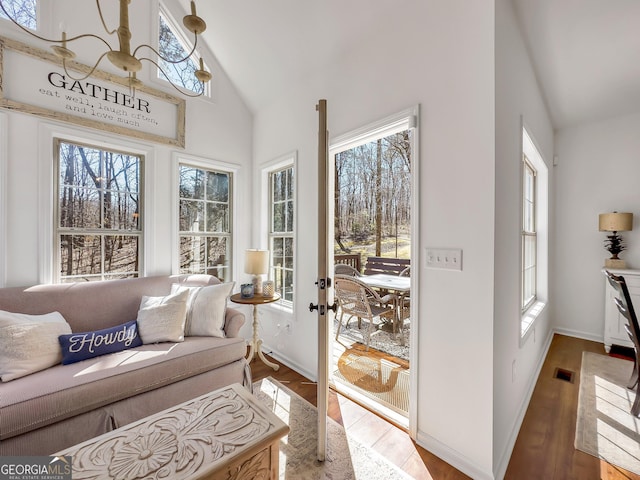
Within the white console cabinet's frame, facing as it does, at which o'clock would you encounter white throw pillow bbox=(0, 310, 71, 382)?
The white throw pillow is roughly at 1 o'clock from the white console cabinet.

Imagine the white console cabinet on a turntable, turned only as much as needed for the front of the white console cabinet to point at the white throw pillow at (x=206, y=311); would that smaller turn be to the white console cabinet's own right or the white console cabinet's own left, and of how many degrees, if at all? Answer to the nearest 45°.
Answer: approximately 45° to the white console cabinet's own right

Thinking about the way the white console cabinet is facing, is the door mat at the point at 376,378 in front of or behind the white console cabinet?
in front

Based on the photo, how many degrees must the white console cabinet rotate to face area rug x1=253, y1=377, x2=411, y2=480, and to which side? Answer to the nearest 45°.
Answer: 0° — it already faces it

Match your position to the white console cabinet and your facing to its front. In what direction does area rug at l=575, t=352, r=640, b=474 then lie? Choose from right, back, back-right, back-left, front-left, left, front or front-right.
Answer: front

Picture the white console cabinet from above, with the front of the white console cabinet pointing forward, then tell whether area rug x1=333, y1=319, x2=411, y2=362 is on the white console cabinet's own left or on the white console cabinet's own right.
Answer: on the white console cabinet's own right

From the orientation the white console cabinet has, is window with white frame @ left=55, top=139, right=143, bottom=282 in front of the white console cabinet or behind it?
in front

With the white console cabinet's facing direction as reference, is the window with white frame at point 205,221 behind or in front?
in front

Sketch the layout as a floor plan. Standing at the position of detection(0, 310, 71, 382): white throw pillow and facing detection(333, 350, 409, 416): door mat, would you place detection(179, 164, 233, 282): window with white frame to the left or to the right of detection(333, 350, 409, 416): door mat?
left
